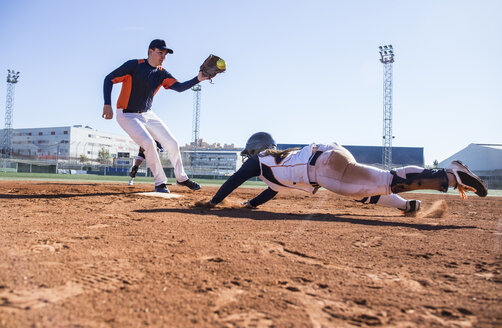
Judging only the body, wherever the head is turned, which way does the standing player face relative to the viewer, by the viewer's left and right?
facing the viewer and to the right of the viewer

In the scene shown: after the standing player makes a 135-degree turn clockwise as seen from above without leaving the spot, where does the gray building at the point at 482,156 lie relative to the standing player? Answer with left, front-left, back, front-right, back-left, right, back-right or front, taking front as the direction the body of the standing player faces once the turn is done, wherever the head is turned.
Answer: back-right

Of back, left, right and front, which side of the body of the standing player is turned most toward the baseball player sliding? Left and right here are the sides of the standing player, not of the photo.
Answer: front
